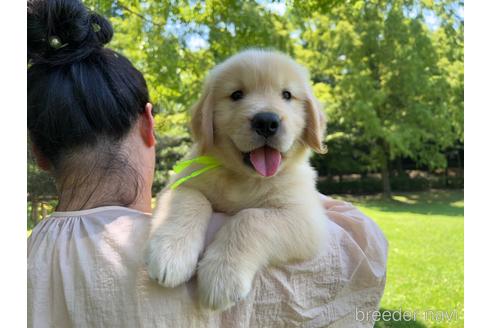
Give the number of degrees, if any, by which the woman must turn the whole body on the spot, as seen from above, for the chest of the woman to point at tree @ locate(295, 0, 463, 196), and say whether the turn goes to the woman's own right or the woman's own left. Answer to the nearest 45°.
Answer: approximately 45° to the woman's own right

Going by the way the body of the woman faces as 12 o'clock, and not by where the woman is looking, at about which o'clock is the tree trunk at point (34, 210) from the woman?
The tree trunk is roughly at 11 o'clock from the woman.

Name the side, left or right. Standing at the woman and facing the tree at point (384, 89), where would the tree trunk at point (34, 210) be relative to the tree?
left

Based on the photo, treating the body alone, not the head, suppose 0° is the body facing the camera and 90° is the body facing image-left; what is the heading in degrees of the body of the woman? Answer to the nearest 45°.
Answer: approximately 180°
